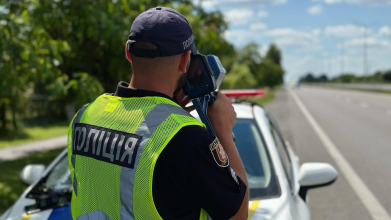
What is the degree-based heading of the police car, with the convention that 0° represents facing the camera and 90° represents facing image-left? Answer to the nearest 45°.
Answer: approximately 0°

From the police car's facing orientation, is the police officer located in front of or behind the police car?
in front

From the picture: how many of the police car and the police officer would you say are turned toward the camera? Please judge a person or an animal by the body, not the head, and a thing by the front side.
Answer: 1

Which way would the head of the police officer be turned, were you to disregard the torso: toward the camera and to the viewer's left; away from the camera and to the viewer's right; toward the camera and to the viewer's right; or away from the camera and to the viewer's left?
away from the camera and to the viewer's right

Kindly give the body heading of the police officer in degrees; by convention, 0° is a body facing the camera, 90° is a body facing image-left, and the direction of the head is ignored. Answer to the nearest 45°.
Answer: approximately 225°
